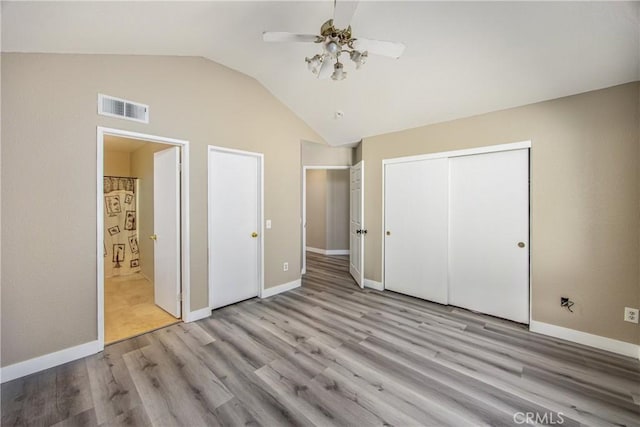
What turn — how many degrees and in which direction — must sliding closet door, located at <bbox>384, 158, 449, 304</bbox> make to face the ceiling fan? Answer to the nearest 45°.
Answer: approximately 45° to its left

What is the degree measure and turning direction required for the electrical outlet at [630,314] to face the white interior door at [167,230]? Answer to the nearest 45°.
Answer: approximately 45° to its right

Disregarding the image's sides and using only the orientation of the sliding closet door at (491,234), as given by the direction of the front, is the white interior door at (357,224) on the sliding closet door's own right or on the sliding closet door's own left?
on the sliding closet door's own right

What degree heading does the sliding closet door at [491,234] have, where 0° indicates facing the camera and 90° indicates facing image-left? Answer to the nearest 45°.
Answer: approximately 45°

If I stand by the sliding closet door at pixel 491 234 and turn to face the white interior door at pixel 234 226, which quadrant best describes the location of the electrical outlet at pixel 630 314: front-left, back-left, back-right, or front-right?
back-left

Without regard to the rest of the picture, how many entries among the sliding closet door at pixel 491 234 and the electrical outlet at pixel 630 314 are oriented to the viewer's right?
0

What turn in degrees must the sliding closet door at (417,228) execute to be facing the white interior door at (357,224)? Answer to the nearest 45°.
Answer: approximately 45° to its right

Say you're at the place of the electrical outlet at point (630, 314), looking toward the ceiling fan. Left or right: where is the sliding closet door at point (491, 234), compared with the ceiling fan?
right

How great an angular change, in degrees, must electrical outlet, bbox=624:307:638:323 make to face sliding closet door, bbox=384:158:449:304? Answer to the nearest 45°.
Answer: approximately 90° to its right

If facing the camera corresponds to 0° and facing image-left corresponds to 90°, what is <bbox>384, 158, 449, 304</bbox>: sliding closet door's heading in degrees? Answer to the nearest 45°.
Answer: approximately 45°

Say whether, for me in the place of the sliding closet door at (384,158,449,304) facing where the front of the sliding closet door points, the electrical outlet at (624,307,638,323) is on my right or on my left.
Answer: on my left

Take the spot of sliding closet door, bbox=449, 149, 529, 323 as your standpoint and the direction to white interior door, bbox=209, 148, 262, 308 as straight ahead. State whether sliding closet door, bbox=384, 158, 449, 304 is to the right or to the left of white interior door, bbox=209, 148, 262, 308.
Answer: right
